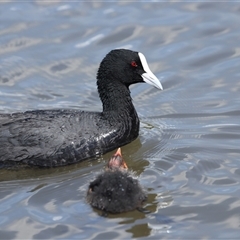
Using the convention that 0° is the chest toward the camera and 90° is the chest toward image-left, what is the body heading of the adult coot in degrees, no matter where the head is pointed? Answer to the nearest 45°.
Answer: approximately 270°

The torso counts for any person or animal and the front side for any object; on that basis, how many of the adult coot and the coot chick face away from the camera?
1

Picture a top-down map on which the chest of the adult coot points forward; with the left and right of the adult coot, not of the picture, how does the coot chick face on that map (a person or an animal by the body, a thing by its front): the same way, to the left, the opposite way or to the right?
to the left

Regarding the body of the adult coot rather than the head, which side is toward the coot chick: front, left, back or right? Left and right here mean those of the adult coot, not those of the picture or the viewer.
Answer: right

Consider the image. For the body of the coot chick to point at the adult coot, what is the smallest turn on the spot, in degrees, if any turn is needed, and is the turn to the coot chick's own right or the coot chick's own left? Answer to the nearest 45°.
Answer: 0° — it already faces it

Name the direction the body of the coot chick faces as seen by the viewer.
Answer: away from the camera
